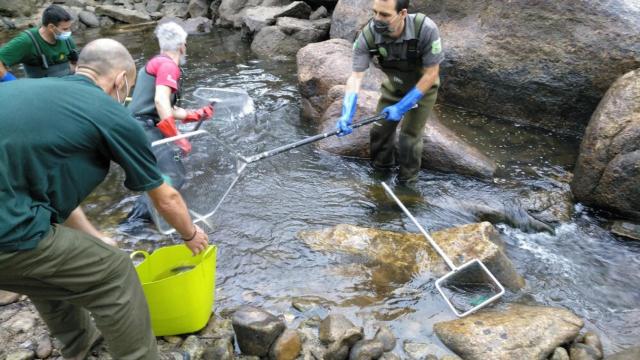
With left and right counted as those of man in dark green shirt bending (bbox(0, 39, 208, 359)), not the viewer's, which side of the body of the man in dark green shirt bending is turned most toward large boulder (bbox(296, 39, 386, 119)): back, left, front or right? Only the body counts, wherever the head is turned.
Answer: front

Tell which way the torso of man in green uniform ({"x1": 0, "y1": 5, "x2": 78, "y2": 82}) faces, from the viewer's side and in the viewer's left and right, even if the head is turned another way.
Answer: facing the viewer and to the right of the viewer

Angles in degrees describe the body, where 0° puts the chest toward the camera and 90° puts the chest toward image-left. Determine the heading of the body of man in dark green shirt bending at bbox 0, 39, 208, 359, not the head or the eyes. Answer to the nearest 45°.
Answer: approximately 225°

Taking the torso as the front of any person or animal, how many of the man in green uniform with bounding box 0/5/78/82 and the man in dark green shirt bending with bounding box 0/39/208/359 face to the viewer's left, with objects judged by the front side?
0

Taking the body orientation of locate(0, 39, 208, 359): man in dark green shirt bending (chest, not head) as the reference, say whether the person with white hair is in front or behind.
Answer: in front

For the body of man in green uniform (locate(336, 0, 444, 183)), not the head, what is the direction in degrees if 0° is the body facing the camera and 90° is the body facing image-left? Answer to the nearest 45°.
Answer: approximately 45°

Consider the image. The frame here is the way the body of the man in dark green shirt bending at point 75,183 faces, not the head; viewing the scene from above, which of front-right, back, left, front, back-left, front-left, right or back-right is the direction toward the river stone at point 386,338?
front-right

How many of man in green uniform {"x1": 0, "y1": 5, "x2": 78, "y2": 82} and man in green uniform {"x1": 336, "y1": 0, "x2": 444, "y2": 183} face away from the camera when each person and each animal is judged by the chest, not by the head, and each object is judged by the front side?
0

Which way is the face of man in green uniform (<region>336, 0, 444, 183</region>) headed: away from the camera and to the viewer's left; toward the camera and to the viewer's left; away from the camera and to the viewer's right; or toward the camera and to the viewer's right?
toward the camera and to the viewer's left

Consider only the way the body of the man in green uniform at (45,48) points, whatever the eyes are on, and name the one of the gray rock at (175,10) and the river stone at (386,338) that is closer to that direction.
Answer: the river stone

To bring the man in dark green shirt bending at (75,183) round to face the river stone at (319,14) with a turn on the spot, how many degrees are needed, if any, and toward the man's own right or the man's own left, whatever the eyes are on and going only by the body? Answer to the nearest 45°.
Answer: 0° — they already face it

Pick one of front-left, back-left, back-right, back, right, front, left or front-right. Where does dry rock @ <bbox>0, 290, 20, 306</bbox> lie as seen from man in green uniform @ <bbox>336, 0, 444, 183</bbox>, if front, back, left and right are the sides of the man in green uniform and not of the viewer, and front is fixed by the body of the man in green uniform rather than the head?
front

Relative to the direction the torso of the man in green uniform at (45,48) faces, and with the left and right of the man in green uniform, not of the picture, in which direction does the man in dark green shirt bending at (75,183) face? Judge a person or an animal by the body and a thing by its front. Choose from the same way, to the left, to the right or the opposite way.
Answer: to the left

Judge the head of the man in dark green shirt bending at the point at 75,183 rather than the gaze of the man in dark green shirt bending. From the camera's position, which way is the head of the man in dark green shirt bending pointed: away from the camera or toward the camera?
away from the camera

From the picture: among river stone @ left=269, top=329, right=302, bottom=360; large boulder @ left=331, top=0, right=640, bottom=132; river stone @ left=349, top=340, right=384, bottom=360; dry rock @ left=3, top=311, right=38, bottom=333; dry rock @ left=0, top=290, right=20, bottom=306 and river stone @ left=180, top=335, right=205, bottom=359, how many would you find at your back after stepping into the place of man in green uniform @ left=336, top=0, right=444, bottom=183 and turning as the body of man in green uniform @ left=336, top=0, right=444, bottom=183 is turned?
1
